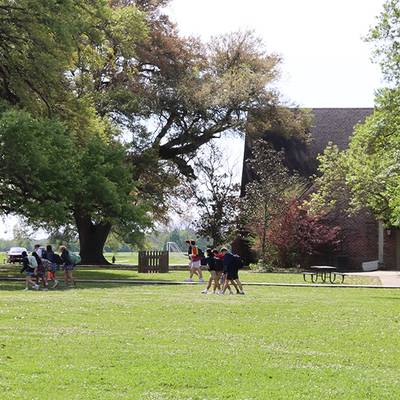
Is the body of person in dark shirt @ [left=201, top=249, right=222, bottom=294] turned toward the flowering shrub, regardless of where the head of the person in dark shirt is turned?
no

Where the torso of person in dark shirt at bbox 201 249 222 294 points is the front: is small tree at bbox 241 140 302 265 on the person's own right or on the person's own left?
on the person's own right

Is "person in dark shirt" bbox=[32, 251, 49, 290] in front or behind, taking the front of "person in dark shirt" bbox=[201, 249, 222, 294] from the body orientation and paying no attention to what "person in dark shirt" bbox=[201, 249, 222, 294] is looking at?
in front

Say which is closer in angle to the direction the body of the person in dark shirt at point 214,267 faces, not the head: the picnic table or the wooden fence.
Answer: the wooden fence

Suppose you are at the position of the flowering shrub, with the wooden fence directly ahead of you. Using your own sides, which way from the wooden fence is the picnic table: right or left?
left

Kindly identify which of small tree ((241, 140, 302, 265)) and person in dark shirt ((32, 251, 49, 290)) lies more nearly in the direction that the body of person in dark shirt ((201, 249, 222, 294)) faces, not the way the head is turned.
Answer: the person in dark shirt

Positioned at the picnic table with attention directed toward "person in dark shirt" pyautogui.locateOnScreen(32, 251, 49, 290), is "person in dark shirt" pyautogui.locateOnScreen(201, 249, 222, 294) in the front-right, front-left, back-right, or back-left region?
front-left

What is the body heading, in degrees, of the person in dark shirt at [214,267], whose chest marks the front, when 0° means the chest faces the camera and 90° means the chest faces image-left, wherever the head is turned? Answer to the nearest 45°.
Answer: approximately 90°

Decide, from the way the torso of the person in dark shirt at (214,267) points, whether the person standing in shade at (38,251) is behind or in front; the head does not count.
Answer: in front

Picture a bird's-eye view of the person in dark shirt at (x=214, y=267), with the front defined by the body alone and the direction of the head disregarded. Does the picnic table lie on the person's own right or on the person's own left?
on the person's own right
